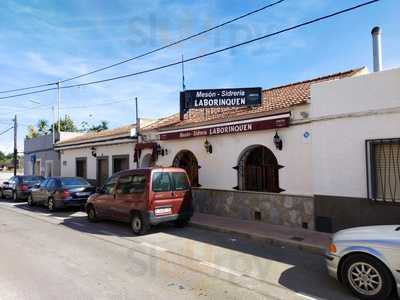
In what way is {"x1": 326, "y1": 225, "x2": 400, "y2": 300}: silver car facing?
to the viewer's left

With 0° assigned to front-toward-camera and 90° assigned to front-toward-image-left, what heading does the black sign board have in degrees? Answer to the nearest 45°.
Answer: approximately 0°

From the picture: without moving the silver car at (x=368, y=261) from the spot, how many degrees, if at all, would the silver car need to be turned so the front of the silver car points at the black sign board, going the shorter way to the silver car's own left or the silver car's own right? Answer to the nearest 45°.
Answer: approximately 45° to the silver car's own right

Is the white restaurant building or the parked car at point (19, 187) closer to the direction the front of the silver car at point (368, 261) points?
the parked car

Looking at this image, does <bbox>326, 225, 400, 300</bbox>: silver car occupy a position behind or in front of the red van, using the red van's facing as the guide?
behind

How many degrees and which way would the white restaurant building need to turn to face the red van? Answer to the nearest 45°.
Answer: approximately 45° to its right

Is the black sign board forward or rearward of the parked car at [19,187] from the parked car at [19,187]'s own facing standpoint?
rearward
